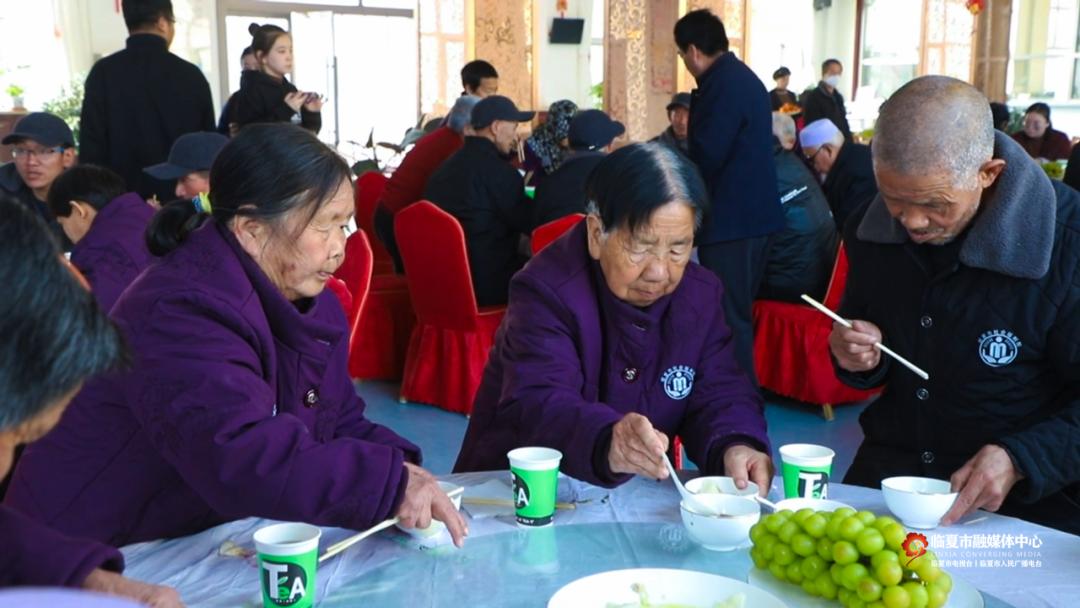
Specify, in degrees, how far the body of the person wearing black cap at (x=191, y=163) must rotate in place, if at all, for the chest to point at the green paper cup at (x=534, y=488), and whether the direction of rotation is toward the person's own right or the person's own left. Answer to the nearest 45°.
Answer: approximately 90° to the person's own left

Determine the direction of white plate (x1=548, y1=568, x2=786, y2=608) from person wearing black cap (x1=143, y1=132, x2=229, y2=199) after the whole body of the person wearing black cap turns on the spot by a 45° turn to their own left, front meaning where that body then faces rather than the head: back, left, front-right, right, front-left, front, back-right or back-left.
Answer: front-left

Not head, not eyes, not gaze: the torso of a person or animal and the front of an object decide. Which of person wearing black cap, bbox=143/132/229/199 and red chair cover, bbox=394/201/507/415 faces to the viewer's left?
the person wearing black cap

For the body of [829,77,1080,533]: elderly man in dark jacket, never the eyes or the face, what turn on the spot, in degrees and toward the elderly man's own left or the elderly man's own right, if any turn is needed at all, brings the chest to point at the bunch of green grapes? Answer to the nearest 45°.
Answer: approximately 45° to the elderly man's own left

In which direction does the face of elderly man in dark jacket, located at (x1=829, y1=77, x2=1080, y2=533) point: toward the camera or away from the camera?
toward the camera

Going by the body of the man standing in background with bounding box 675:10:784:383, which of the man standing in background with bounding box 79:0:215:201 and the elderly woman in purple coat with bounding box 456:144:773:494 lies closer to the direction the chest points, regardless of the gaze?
the man standing in background

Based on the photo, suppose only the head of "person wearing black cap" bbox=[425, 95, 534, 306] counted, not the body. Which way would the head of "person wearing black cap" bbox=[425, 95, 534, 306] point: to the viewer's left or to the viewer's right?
to the viewer's right

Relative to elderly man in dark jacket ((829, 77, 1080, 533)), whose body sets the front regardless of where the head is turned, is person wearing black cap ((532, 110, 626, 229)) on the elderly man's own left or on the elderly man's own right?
on the elderly man's own right

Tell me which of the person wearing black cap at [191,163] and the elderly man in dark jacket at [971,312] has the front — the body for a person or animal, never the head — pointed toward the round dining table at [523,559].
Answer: the elderly man in dark jacket

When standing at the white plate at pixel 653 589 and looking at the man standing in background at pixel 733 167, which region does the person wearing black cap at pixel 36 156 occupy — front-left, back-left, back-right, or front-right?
front-left

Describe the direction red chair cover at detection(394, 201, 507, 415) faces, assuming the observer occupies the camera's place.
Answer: facing away from the viewer and to the right of the viewer

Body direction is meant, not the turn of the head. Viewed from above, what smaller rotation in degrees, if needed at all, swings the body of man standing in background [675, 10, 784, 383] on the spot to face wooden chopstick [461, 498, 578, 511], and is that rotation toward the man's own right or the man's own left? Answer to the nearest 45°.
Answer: approximately 90° to the man's own left

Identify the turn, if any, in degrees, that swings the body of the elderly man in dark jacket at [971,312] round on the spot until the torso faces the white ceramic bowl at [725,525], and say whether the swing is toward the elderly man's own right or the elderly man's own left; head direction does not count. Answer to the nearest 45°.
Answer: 0° — they already face it
